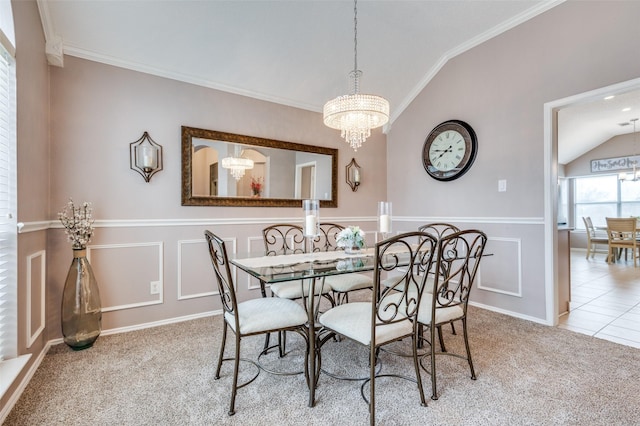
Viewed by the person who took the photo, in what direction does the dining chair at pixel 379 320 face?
facing away from the viewer and to the left of the viewer

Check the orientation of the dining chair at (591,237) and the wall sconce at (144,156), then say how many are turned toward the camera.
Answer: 1

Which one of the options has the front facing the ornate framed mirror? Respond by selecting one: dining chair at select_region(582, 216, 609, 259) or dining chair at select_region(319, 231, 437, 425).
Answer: dining chair at select_region(319, 231, 437, 425)

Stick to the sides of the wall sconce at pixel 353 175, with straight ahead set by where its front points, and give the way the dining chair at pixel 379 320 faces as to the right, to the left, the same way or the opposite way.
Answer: the opposite way

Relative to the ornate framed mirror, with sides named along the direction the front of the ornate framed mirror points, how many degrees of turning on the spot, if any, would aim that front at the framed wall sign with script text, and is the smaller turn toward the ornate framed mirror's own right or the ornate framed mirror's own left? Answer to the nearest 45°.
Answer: approximately 45° to the ornate framed mirror's own left

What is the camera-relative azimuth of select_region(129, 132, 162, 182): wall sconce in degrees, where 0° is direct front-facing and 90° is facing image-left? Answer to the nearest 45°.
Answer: approximately 0°

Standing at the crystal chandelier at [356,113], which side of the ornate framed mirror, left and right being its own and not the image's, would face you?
front

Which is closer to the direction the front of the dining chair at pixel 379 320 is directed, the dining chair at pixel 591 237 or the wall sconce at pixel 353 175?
the wall sconce

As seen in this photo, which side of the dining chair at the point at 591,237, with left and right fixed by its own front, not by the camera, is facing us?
right

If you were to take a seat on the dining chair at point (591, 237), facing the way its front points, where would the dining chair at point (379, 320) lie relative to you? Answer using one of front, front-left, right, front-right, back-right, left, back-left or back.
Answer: right

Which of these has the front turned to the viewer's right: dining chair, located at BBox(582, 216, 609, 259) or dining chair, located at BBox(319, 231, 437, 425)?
dining chair, located at BBox(582, 216, 609, 259)

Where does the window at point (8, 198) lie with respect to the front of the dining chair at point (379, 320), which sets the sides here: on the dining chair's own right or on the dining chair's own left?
on the dining chair's own left

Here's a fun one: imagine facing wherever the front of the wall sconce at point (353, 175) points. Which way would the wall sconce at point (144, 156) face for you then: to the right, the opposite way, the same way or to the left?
the same way

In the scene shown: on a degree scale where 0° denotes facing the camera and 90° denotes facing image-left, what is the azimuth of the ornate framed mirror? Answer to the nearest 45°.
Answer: approximately 315°

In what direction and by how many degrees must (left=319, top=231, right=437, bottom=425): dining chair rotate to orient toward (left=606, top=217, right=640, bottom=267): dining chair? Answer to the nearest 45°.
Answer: approximately 90° to its right

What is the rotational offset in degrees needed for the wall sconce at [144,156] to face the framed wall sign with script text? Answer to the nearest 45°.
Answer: approximately 90° to its left

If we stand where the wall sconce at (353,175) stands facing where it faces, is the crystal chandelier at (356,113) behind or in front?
in front

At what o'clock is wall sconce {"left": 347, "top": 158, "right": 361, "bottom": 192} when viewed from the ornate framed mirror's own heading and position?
The wall sconce is roughly at 10 o'clock from the ornate framed mirror.

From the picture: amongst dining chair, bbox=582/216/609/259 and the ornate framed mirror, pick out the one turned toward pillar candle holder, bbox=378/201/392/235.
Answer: the ornate framed mirror
